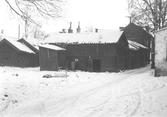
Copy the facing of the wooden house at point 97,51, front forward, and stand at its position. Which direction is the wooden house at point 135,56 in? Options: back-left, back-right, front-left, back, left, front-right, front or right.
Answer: back-left

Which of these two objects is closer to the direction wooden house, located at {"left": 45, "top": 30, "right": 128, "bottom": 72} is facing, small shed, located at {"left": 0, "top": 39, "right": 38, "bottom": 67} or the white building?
the white building

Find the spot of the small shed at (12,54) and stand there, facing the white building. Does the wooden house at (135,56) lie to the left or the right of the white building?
left

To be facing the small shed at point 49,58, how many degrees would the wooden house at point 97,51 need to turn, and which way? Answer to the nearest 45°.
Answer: approximately 90° to its right

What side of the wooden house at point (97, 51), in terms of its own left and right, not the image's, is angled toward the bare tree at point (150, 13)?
left

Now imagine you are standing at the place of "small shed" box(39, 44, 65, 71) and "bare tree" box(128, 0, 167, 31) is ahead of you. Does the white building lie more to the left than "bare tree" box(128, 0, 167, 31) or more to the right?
right

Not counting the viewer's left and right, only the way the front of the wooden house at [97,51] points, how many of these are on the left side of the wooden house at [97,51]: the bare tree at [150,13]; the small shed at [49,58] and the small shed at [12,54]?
1

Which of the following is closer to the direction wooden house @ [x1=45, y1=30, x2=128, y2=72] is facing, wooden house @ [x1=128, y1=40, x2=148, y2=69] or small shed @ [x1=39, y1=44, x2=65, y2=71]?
the small shed

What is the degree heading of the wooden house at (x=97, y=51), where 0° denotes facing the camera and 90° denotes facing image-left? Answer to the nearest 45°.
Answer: approximately 0°

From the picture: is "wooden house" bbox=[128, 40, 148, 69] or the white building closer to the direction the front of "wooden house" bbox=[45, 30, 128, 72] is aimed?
the white building
